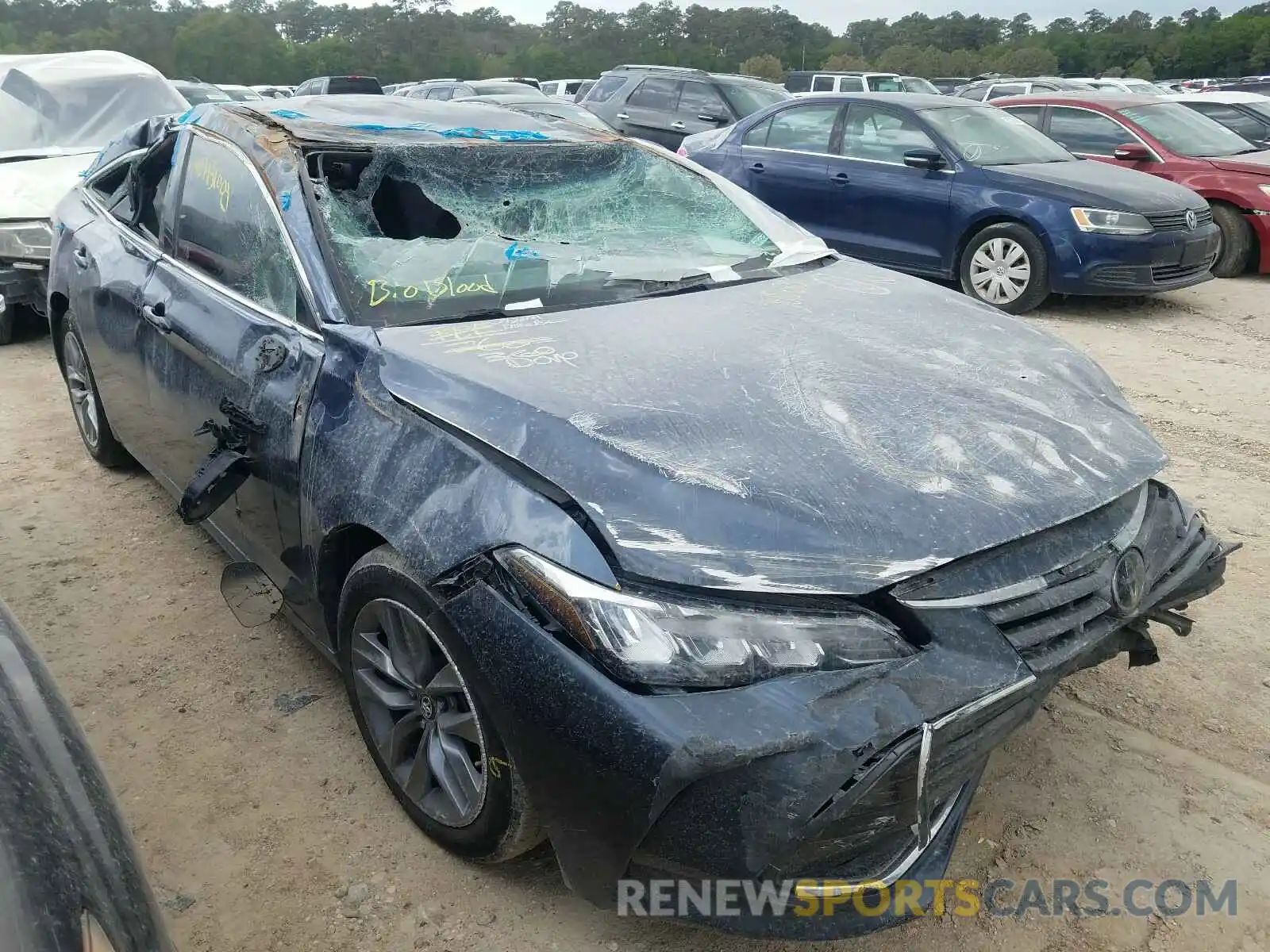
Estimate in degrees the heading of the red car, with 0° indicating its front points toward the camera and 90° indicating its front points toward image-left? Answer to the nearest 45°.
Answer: approximately 315°

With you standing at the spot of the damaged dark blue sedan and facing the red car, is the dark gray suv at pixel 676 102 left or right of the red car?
left

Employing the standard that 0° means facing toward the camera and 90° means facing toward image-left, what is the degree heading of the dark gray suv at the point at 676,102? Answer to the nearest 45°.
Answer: approximately 315°

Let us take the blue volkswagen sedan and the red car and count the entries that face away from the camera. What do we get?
0

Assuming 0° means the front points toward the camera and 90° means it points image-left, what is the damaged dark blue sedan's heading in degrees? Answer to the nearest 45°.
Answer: approximately 315°

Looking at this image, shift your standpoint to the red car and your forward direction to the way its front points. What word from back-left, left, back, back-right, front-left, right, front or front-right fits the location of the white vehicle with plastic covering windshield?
right

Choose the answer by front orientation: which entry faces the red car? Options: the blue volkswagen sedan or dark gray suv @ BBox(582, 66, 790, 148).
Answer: the dark gray suv

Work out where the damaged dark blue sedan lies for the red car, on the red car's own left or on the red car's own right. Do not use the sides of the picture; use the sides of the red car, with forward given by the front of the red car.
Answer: on the red car's own right

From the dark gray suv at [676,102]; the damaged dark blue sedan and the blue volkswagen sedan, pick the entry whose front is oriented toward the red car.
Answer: the dark gray suv
